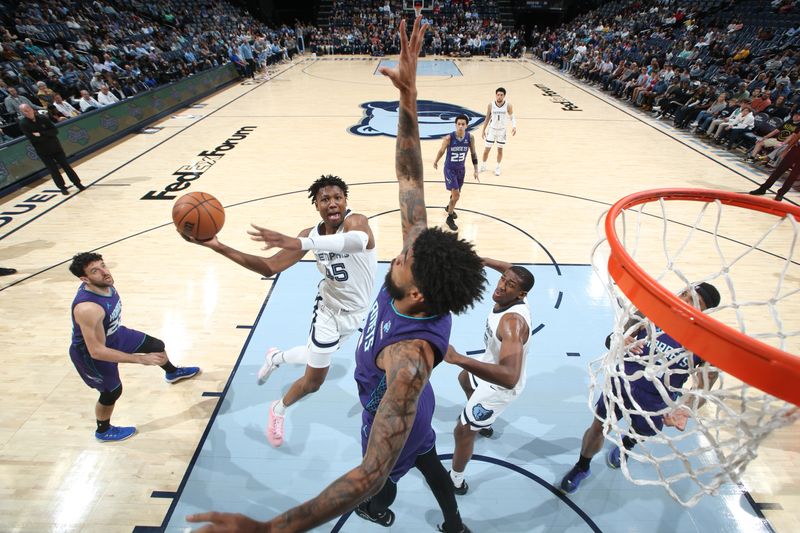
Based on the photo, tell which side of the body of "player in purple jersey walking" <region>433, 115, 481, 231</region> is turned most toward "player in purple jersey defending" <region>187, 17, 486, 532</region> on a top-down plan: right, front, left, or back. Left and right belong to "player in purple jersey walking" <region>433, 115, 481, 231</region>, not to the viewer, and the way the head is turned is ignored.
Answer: front

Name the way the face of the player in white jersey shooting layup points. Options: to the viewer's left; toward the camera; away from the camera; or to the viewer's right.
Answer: toward the camera

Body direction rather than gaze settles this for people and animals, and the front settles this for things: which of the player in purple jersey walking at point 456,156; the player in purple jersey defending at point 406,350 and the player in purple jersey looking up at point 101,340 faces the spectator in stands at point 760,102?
the player in purple jersey looking up at point 101,340

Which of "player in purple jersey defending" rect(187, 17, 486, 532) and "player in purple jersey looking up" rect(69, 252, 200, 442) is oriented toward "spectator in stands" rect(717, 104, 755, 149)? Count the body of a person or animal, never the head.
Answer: "player in purple jersey looking up" rect(69, 252, 200, 442)

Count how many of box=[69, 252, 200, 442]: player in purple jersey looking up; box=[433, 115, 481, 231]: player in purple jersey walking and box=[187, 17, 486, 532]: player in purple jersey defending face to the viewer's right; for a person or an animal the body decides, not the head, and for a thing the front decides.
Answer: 1

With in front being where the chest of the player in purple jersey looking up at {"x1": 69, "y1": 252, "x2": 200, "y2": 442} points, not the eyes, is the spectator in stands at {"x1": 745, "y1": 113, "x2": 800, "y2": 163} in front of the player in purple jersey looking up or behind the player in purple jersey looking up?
in front

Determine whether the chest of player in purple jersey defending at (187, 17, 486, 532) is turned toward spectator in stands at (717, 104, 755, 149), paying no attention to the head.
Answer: no

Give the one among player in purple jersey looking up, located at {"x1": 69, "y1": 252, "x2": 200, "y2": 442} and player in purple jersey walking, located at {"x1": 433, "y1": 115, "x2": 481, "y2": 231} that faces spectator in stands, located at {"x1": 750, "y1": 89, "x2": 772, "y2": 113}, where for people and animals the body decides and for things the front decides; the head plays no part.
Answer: player in purple jersey looking up, located at {"x1": 69, "y1": 252, "x2": 200, "y2": 442}

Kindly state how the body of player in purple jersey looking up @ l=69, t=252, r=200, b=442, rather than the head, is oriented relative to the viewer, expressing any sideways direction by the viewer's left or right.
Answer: facing to the right of the viewer

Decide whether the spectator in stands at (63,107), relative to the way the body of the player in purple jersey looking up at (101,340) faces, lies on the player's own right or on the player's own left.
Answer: on the player's own left

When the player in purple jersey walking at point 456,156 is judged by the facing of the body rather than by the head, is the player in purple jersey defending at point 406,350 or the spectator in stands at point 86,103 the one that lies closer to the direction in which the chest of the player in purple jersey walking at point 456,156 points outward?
the player in purple jersey defending

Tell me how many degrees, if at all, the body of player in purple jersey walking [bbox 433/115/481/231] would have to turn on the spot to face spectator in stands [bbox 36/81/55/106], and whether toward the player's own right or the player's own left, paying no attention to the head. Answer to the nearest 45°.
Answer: approximately 90° to the player's own right

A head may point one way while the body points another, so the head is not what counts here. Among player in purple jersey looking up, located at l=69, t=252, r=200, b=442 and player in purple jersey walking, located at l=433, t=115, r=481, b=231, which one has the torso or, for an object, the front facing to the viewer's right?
player in purple jersey looking up, located at l=69, t=252, r=200, b=442

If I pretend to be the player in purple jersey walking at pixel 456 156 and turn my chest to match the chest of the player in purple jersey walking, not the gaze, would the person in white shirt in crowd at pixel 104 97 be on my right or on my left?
on my right

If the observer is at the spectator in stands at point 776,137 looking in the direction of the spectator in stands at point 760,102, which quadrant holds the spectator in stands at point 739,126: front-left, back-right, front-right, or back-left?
front-left

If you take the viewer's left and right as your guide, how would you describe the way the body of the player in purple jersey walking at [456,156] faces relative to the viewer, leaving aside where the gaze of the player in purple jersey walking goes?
facing the viewer

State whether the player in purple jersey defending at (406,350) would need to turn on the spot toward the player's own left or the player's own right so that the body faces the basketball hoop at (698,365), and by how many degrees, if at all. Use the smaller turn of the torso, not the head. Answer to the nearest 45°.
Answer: approximately 180°
